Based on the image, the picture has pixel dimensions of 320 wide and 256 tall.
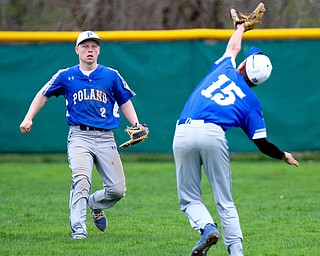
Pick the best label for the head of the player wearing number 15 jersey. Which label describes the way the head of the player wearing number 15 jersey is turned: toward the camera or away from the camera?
away from the camera

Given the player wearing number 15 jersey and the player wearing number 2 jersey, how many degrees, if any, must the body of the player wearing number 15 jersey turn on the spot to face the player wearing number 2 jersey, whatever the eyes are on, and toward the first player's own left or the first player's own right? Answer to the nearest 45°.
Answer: approximately 45° to the first player's own left

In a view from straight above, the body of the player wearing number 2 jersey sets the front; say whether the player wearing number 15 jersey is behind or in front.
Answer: in front

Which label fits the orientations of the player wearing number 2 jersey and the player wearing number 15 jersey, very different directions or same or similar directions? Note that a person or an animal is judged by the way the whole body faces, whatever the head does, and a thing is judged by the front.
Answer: very different directions

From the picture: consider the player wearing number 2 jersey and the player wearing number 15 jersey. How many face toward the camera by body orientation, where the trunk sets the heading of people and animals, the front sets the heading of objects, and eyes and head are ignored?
1

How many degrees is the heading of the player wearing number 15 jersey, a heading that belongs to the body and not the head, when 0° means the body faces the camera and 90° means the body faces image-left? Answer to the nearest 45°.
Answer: approximately 180°

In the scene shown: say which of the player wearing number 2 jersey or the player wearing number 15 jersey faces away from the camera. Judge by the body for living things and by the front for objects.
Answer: the player wearing number 15 jersey
